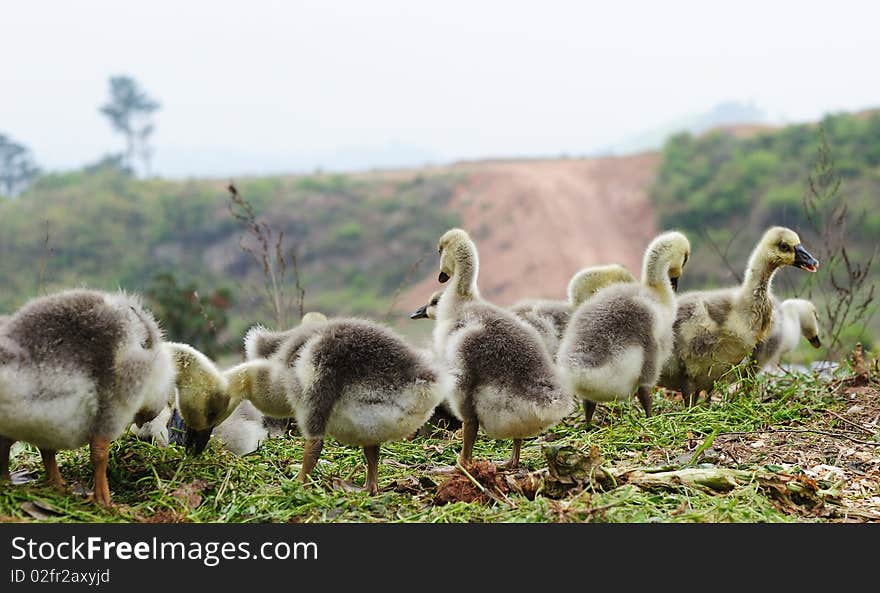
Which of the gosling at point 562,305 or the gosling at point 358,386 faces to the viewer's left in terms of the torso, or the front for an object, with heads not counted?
the gosling at point 358,386

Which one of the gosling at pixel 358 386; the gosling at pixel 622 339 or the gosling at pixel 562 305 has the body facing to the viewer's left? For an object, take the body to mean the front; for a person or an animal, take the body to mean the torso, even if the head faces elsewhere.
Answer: the gosling at pixel 358 386

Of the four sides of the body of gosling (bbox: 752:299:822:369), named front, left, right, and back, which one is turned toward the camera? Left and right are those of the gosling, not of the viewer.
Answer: right

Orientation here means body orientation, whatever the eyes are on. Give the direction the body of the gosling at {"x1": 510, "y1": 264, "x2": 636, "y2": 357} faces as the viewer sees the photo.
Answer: to the viewer's right

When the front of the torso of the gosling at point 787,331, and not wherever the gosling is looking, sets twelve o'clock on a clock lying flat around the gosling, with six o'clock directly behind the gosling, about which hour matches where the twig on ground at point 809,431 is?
The twig on ground is roughly at 3 o'clock from the gosling.

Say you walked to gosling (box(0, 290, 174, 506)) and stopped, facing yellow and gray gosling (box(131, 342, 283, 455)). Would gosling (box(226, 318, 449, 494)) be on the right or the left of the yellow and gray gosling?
right

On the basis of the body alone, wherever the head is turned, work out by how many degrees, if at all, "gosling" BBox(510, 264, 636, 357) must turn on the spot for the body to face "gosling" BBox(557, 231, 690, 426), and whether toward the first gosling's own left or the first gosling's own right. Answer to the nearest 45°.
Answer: approximately 90° to the first gosling's own right
